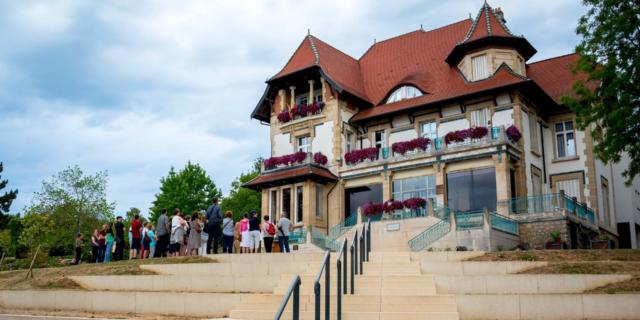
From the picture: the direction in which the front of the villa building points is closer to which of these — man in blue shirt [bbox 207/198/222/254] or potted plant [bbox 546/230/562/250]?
the man in blue shirt

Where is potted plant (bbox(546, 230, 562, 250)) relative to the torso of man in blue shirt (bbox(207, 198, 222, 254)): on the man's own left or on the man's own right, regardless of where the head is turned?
on the man's own right

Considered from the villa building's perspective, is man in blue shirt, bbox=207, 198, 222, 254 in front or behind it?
in front

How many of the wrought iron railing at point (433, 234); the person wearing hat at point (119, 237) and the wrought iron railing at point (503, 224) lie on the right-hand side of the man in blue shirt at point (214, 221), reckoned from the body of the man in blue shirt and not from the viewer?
2

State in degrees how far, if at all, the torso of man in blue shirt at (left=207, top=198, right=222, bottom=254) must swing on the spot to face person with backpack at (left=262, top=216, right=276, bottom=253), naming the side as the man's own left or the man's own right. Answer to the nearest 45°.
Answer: approximately 90° to the man's own right

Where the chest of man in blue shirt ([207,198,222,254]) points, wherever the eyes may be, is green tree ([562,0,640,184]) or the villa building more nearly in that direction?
the villa building

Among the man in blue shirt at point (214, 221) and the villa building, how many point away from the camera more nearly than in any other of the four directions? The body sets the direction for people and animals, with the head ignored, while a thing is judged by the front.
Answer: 1

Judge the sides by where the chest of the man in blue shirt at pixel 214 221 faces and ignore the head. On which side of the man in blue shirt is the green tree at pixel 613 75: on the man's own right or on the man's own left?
on the man's own right

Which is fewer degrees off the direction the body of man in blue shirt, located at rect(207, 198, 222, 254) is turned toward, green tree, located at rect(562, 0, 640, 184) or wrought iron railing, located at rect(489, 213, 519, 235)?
the wrought iron railing

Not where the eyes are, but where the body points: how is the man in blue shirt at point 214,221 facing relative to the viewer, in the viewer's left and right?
facing away from the viewer

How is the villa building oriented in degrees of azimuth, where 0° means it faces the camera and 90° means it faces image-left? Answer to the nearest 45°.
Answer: approximately 45°

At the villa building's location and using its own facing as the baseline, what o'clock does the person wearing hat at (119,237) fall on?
The person wearing hat is roughly at 12 o'clock from the villa building.
